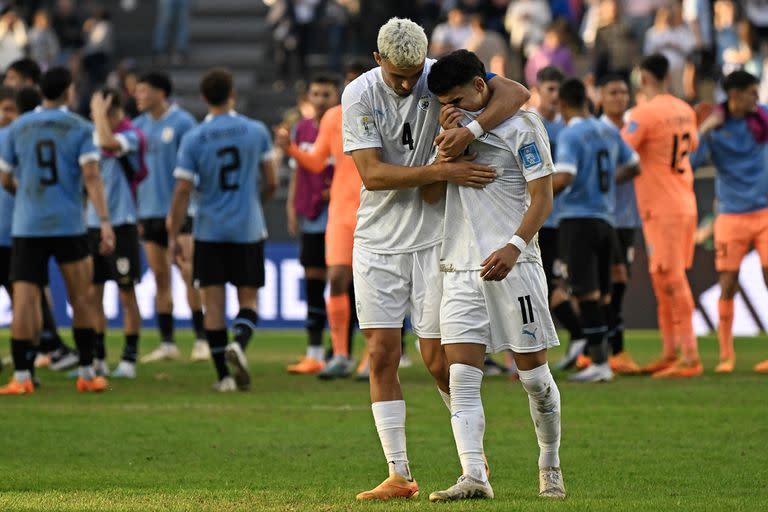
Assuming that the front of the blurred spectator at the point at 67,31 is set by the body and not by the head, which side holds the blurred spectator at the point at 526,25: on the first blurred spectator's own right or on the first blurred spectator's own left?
on the first blurred spectator's own left

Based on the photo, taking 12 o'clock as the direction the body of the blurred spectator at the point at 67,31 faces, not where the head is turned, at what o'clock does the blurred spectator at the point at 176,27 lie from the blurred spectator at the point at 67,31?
the blurred spectator at the point at 176,27 is roughly at 9 o'clock from the blurred spectator at the point at 67,31.

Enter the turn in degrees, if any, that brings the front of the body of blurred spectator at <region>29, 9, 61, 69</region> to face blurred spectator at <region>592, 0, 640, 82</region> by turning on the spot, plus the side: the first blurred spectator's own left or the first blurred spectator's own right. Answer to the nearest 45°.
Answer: approximately 45° to the first blurred spectator's own left

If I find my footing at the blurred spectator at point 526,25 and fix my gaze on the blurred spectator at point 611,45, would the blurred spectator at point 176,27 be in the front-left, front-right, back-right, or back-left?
back-right

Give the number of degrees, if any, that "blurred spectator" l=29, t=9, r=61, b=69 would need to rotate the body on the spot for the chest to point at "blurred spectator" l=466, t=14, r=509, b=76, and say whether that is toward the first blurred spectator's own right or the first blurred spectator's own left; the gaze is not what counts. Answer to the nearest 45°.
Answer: approximately 45° to the first blurred spectator's own left

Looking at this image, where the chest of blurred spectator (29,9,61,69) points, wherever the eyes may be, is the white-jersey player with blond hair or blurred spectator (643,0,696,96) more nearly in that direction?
the white-jersey player with blond hair

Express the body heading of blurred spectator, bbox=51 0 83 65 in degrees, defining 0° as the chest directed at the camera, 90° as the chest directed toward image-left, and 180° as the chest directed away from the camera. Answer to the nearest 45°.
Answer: approximately 0°

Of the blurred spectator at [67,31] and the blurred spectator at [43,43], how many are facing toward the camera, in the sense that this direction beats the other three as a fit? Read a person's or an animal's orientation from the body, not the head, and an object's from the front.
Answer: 2
